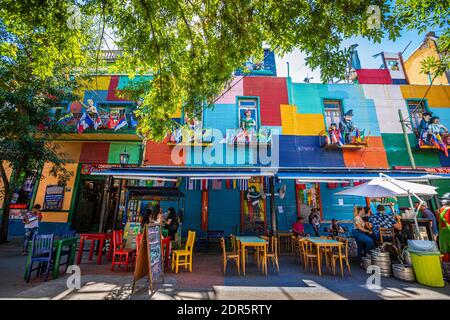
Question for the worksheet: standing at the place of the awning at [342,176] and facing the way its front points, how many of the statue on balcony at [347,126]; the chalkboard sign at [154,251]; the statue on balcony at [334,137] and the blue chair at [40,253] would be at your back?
2

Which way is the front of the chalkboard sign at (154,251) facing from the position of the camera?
facing the viewer and to the right of the viewer

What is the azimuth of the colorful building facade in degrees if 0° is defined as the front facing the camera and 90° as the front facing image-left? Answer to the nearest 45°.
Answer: approximately 0°
